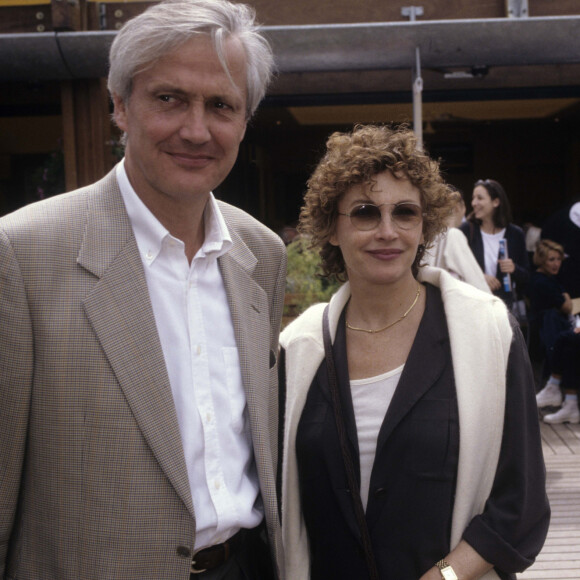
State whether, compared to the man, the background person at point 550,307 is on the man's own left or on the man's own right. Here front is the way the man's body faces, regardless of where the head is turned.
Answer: on the man's own left

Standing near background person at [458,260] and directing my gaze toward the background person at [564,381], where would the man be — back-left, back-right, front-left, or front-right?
back-right
